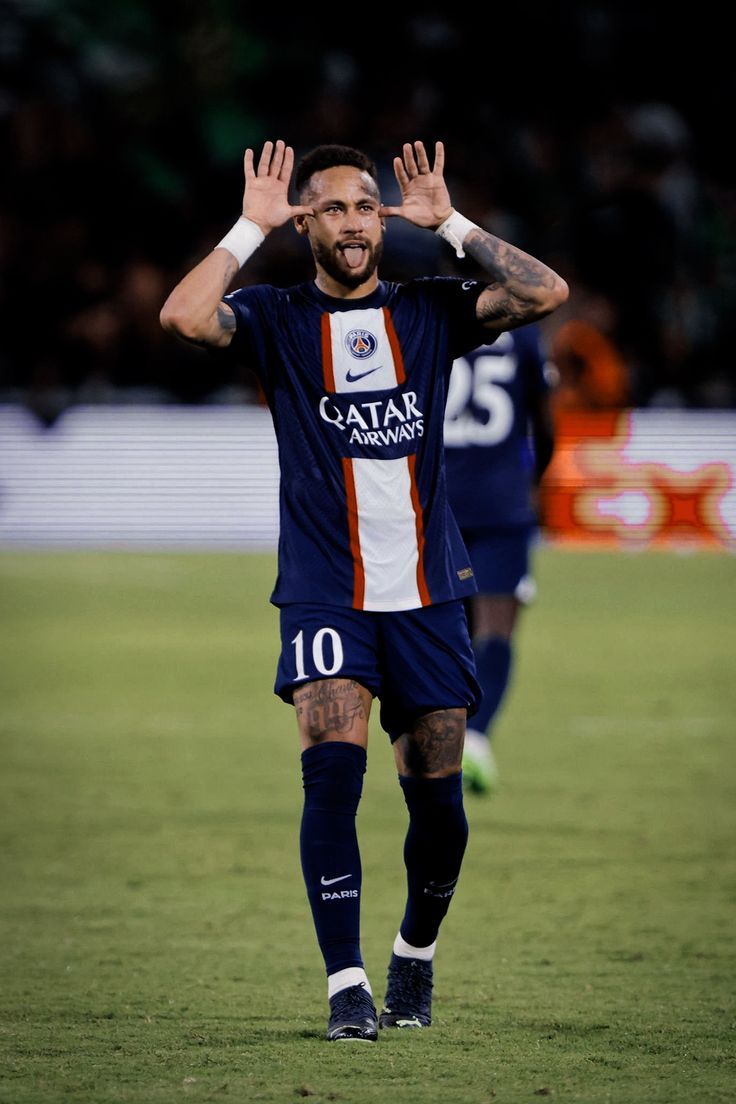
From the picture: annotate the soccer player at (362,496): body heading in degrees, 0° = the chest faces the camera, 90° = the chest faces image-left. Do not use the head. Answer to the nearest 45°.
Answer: approximately 0°

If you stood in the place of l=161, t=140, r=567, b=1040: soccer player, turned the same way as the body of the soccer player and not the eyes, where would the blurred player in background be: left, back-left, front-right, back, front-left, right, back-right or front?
back
